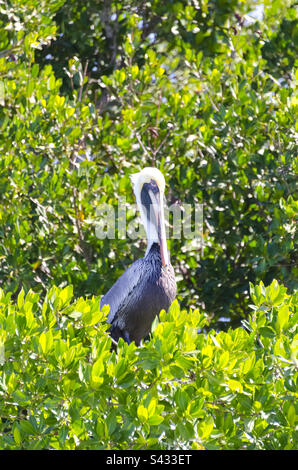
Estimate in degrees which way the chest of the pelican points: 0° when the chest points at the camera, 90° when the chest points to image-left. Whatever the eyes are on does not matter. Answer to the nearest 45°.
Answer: approximately 315°
